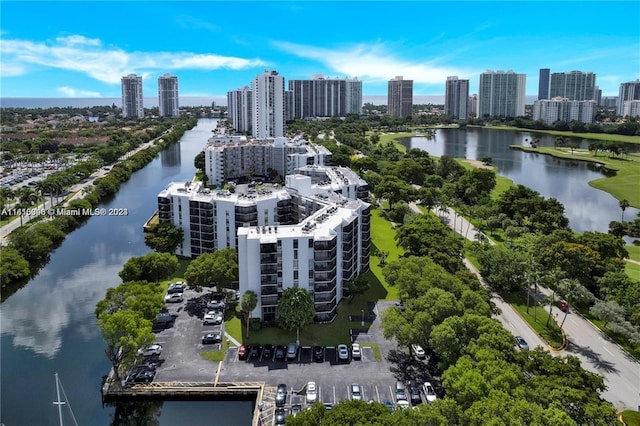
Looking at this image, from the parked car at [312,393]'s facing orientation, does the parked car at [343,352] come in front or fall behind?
behind

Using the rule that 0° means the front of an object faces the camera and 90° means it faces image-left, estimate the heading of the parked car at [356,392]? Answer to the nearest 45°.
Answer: approximately 0°

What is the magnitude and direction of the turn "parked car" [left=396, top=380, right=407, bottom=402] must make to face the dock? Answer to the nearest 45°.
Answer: approximately 90° to its right

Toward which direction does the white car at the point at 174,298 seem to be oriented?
to the viewer's left

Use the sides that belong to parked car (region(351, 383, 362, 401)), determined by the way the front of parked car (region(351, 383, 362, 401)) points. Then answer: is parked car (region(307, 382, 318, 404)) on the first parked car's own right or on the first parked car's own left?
on the first parked car's own right

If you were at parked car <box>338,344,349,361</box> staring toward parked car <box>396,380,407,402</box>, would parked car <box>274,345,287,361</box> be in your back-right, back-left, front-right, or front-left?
back-right

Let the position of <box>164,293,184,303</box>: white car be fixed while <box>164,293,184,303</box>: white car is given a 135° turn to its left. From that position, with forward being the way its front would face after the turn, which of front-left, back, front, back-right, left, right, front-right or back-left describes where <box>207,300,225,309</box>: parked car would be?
front

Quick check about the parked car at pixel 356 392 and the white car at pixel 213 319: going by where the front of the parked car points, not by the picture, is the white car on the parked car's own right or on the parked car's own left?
on the parked car's own right

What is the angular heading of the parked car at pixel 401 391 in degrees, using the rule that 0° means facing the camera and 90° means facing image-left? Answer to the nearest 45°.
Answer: approximately 0°
